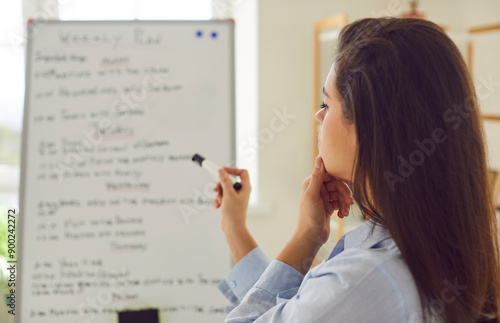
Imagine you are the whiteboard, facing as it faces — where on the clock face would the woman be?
The woman is roughly at 11 o'clock from the whiteboard.

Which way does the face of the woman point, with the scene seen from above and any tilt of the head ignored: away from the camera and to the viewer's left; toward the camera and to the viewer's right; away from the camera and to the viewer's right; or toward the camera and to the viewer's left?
away from the camera and to the viewer's left

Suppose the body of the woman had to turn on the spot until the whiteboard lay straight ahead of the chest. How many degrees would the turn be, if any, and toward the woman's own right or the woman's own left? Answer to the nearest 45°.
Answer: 0° — they already face it

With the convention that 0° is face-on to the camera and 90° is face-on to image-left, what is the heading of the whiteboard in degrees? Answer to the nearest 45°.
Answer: approximately 0°

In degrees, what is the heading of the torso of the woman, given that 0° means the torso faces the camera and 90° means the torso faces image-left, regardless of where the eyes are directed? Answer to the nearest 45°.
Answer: approximately 135°

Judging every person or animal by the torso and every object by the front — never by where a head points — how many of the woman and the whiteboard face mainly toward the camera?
1

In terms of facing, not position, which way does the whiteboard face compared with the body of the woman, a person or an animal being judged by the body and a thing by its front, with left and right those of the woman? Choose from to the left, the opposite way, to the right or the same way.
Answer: the opposite way
